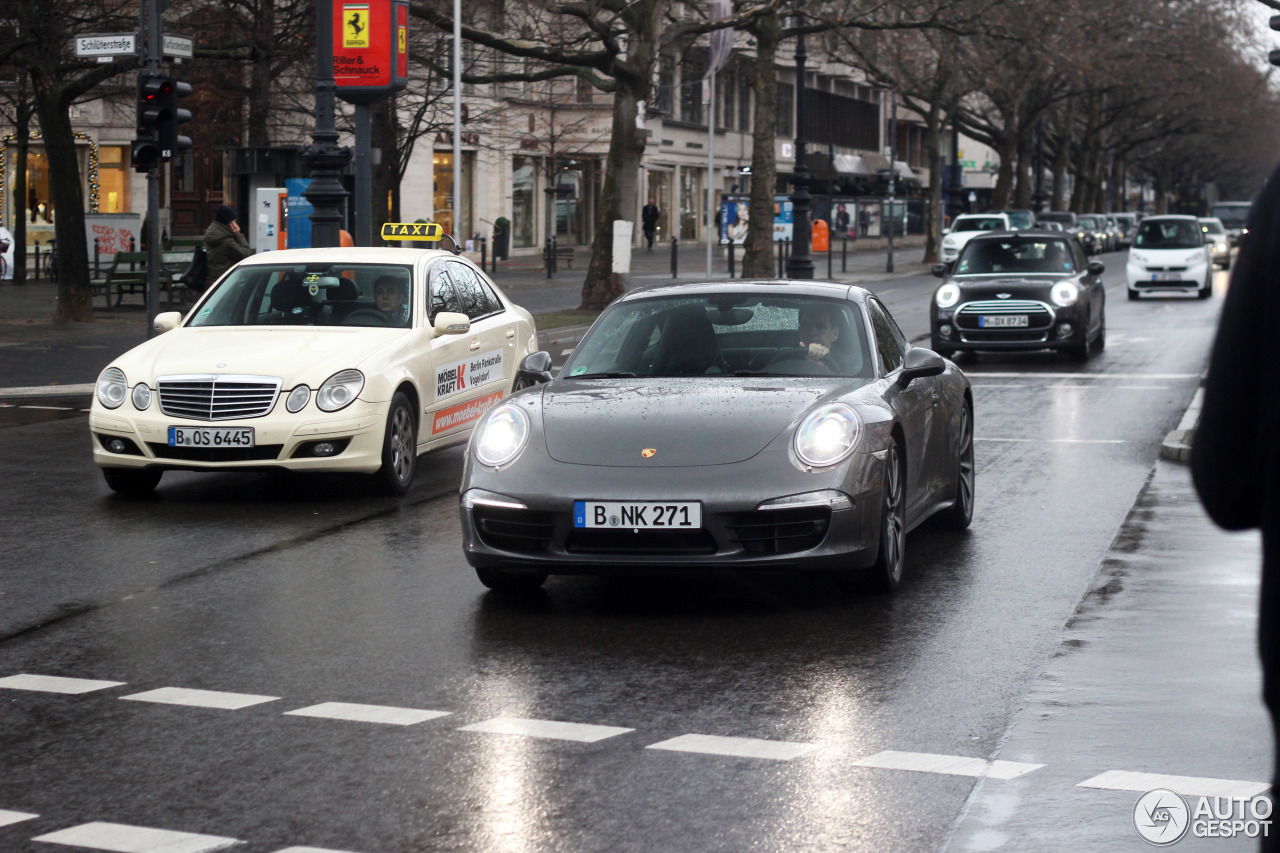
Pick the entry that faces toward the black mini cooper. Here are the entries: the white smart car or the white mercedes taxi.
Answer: the white smart car

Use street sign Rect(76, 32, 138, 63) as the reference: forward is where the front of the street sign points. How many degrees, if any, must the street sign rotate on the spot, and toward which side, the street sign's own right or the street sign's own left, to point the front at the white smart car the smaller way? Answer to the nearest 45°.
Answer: approximately 135° to the street sign's own left

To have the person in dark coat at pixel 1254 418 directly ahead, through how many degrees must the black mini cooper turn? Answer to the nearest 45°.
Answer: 0° — it already faces them

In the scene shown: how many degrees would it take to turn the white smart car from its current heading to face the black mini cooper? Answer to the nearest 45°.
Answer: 0° — it already faces it

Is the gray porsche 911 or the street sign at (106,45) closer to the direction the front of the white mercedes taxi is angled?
the gray porsche 911

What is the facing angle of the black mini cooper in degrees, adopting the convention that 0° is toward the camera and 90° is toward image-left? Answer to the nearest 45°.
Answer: approximately 0°

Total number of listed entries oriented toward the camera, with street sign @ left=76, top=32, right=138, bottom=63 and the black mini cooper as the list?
2

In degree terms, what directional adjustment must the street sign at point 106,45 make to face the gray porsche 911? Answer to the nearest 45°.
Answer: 0° — it already faces it
